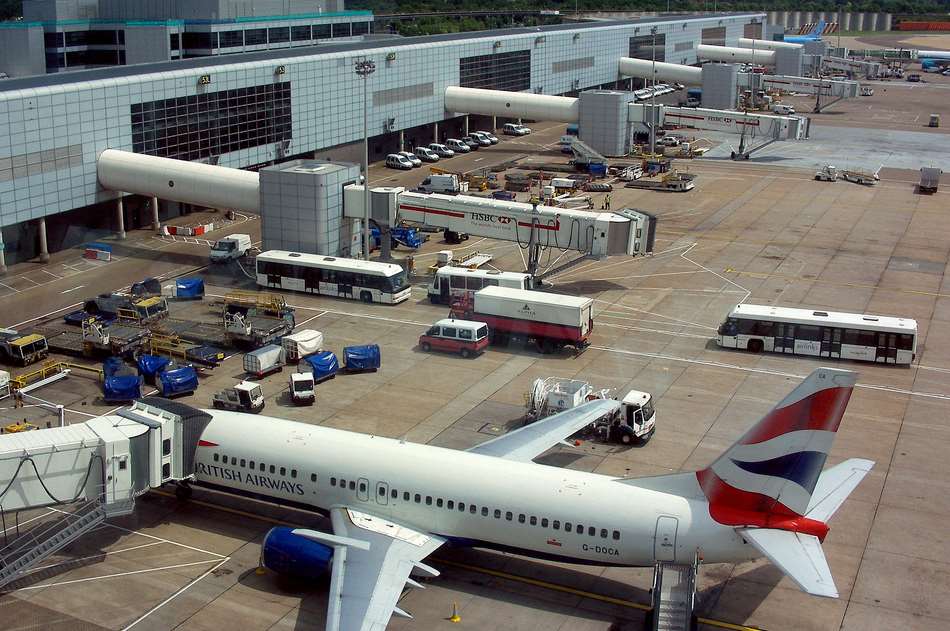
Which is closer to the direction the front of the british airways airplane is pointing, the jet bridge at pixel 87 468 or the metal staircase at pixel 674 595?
the jet bridge

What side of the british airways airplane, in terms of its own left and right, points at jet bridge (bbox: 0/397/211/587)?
front

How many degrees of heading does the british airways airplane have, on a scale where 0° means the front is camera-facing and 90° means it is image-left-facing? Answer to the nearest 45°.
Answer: approximately 90°

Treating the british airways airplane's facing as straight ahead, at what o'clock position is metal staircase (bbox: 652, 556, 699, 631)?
The metal staircase is roughly at 7 o'clock from the british airways airplane.
